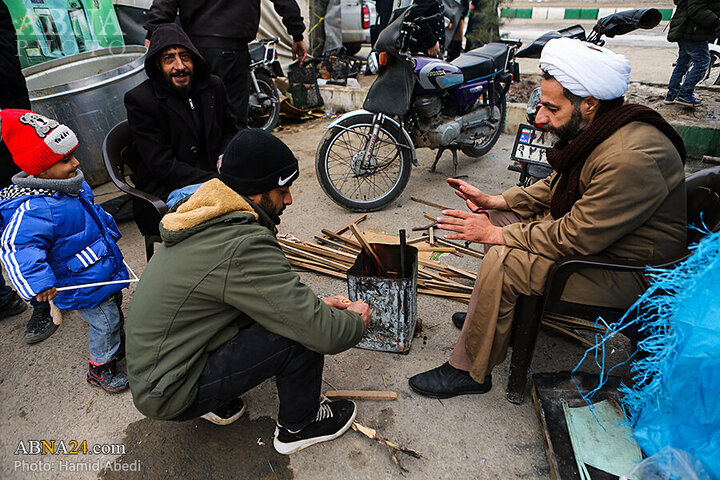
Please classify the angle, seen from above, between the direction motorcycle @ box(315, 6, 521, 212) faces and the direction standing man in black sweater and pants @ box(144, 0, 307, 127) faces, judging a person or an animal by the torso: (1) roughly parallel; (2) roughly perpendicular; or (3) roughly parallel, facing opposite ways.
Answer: roughly perpendicular

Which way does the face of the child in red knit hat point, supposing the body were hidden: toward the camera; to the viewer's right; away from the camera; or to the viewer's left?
to the viewer's right

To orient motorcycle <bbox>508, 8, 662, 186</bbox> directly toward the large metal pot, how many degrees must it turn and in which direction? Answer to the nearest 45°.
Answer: approximately 135° to its left

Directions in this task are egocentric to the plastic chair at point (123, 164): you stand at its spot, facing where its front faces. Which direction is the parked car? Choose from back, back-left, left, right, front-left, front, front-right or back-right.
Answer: left

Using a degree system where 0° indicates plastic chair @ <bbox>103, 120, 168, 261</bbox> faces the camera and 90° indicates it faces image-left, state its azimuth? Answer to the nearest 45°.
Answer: approximately 315°

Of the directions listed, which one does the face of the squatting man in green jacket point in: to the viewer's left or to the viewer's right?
to the viewer's right

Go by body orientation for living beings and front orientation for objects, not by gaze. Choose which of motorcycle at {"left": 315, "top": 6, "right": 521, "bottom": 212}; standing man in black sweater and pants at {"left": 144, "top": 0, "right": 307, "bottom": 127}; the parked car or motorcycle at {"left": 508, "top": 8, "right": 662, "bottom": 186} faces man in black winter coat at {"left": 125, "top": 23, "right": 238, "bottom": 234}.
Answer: motorcycle at {"left": 315, "top": 6, "right": 521, "bottom": 212}

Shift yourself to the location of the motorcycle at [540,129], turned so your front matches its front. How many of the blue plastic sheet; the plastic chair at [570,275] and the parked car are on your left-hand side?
1

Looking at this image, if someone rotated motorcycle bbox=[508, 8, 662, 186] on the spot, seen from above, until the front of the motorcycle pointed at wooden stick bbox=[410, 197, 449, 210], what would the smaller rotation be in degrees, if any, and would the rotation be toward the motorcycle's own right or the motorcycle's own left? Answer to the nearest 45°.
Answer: approximately 135° to the motorcycle's own left
